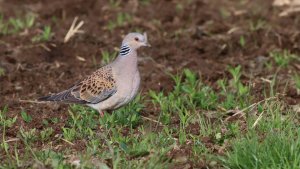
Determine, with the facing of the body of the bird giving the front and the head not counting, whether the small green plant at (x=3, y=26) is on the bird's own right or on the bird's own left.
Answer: on the bird's own left

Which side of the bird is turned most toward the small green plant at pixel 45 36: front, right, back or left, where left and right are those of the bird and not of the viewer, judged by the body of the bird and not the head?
left

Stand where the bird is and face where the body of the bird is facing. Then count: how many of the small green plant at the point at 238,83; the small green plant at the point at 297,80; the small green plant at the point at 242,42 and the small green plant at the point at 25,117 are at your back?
1

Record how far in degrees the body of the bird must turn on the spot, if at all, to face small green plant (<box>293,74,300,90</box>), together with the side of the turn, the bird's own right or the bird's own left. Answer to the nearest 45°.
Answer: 0° — it already faces it

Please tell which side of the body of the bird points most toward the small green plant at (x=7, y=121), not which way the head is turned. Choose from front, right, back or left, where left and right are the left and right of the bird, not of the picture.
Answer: back

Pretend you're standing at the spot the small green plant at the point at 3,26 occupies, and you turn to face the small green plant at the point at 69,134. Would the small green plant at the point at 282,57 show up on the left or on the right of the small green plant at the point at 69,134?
left

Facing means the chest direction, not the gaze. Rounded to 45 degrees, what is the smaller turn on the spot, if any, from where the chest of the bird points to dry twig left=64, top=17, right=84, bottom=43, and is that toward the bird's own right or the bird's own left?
approximately 90° to the bird's own left

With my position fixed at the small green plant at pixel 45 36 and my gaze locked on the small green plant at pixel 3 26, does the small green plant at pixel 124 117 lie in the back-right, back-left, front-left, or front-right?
back-left

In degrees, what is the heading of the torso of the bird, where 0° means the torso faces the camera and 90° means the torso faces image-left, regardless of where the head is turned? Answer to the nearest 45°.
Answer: approximately 270°
